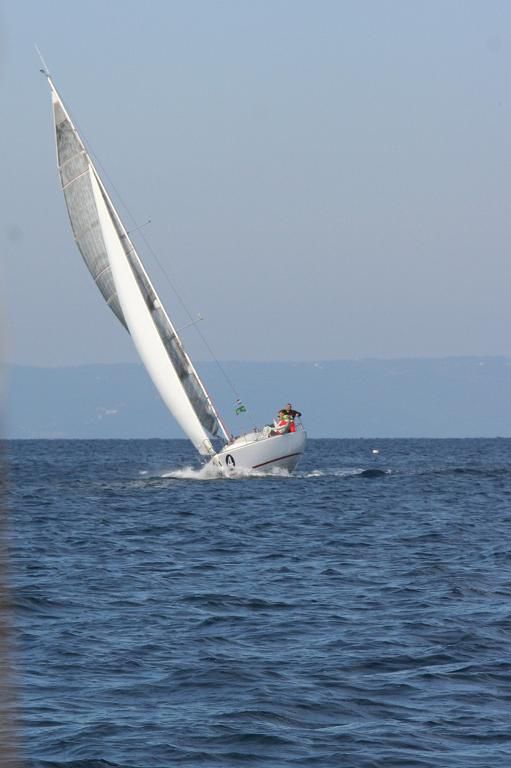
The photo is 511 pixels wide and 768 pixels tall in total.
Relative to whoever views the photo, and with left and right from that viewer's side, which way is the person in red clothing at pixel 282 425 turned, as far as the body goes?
facing the viewer and to the left of the viewer
